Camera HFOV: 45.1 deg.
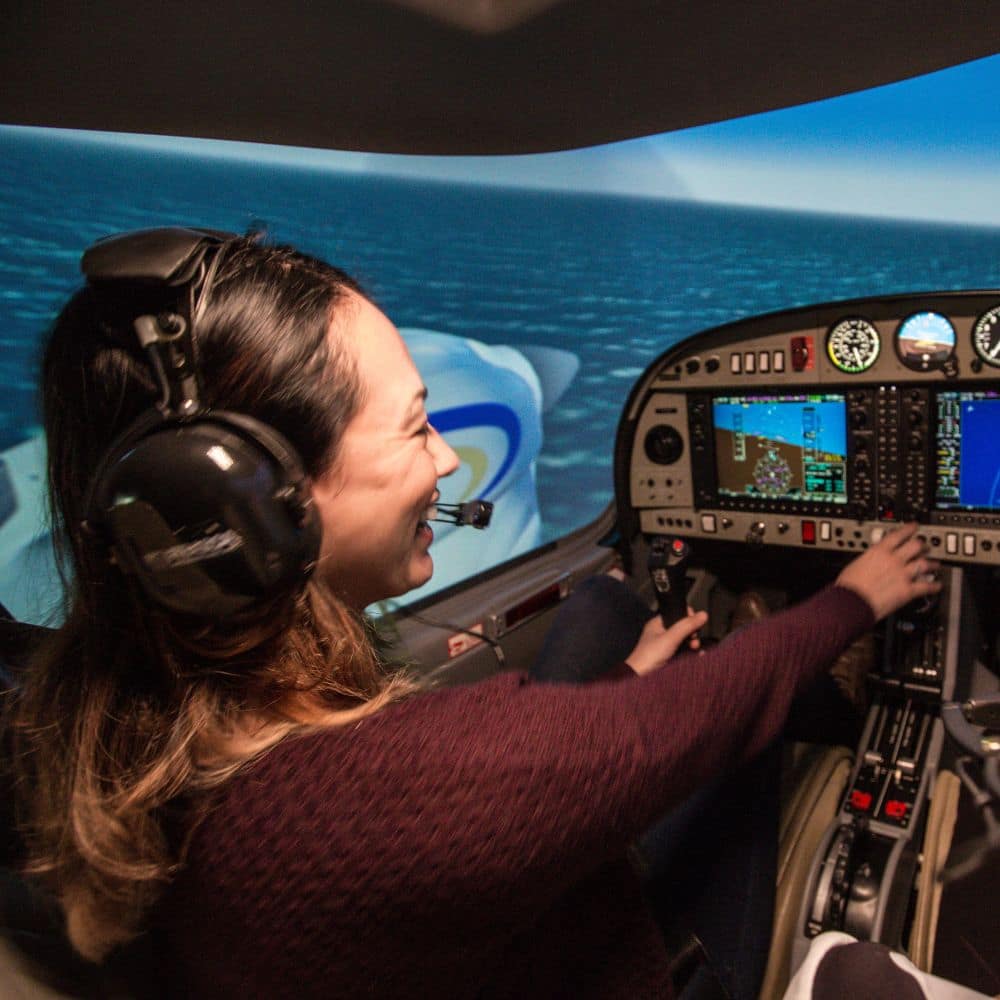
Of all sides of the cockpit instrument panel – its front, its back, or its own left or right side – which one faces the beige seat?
front

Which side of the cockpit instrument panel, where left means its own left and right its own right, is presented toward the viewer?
front
